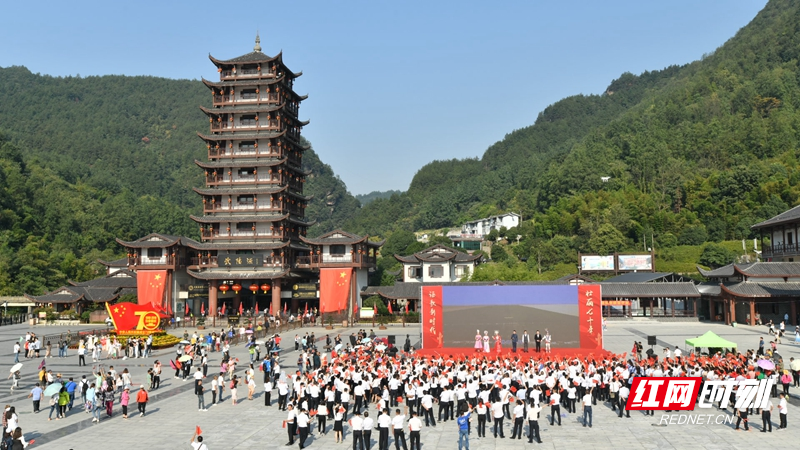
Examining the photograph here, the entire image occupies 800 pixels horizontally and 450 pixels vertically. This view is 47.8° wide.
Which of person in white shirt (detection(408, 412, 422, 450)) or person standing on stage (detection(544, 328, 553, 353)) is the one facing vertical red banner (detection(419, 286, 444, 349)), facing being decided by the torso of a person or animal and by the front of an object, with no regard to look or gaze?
the person in white shirt

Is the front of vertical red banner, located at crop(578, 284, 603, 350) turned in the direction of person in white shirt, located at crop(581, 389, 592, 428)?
yes

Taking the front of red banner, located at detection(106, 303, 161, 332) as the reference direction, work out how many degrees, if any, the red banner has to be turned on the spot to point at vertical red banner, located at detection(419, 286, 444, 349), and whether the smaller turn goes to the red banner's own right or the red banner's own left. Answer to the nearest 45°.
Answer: approximately 45° to the red banner's own left

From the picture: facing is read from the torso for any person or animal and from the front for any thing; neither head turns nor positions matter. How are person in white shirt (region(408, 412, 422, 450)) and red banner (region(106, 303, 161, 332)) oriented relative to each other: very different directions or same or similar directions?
very different directions

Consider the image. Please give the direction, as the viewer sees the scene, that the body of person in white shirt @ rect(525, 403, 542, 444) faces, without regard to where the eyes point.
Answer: away from the camera

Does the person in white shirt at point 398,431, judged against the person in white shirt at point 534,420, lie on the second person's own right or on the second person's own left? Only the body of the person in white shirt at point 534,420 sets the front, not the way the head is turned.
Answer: on the second person's own left

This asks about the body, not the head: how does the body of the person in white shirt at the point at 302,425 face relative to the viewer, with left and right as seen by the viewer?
facing away from the viewer and to the right of the viewer

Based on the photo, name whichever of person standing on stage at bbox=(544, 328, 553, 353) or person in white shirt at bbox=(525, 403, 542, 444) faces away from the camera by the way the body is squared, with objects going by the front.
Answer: the person in white shirt

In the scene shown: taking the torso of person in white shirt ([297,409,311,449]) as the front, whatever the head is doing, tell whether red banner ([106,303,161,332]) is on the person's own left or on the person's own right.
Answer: on the person's own left

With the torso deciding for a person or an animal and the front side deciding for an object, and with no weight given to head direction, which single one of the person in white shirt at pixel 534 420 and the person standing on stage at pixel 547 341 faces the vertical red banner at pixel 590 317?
the person in white shirt
